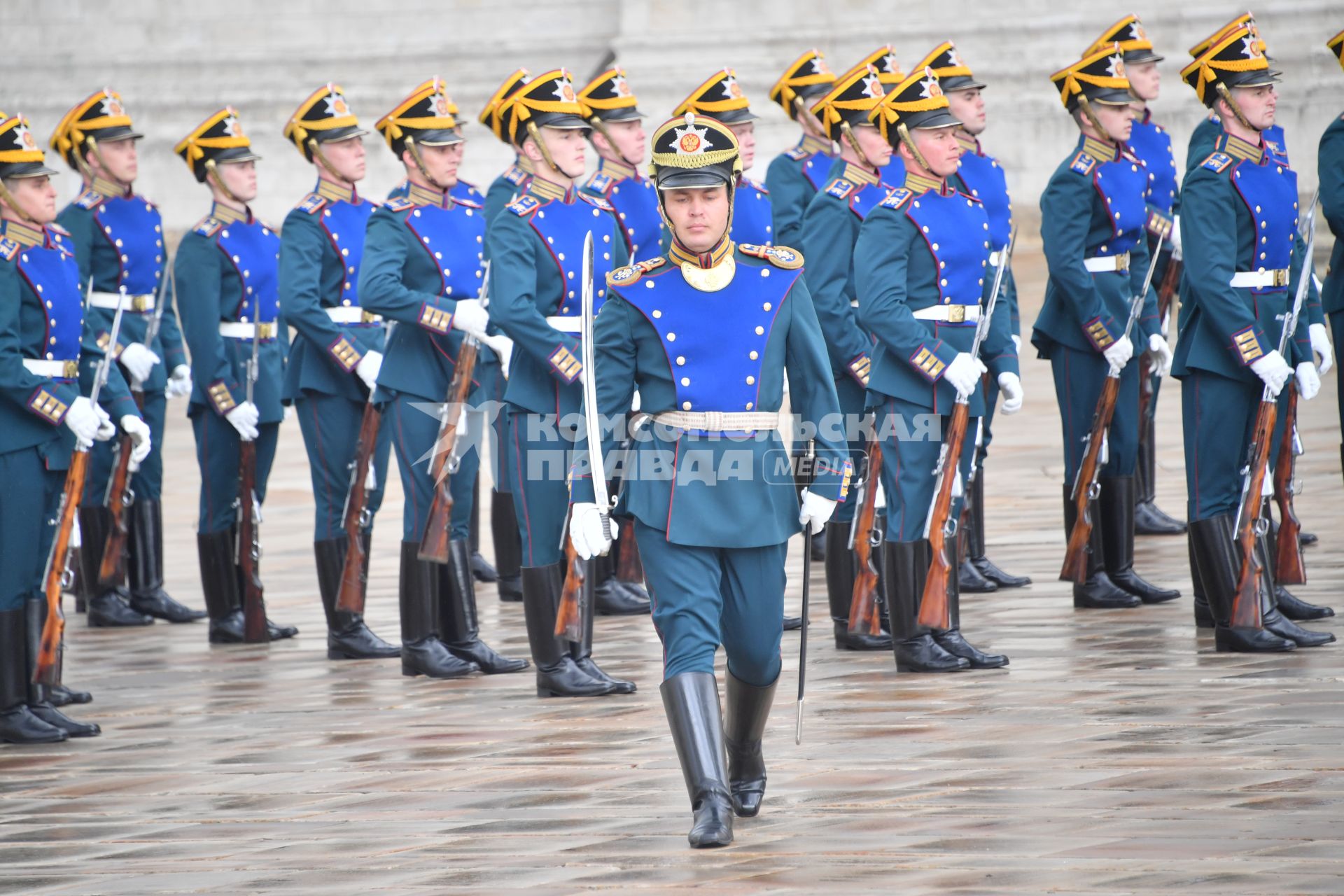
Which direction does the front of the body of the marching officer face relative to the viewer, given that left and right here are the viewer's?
facing the viewer
